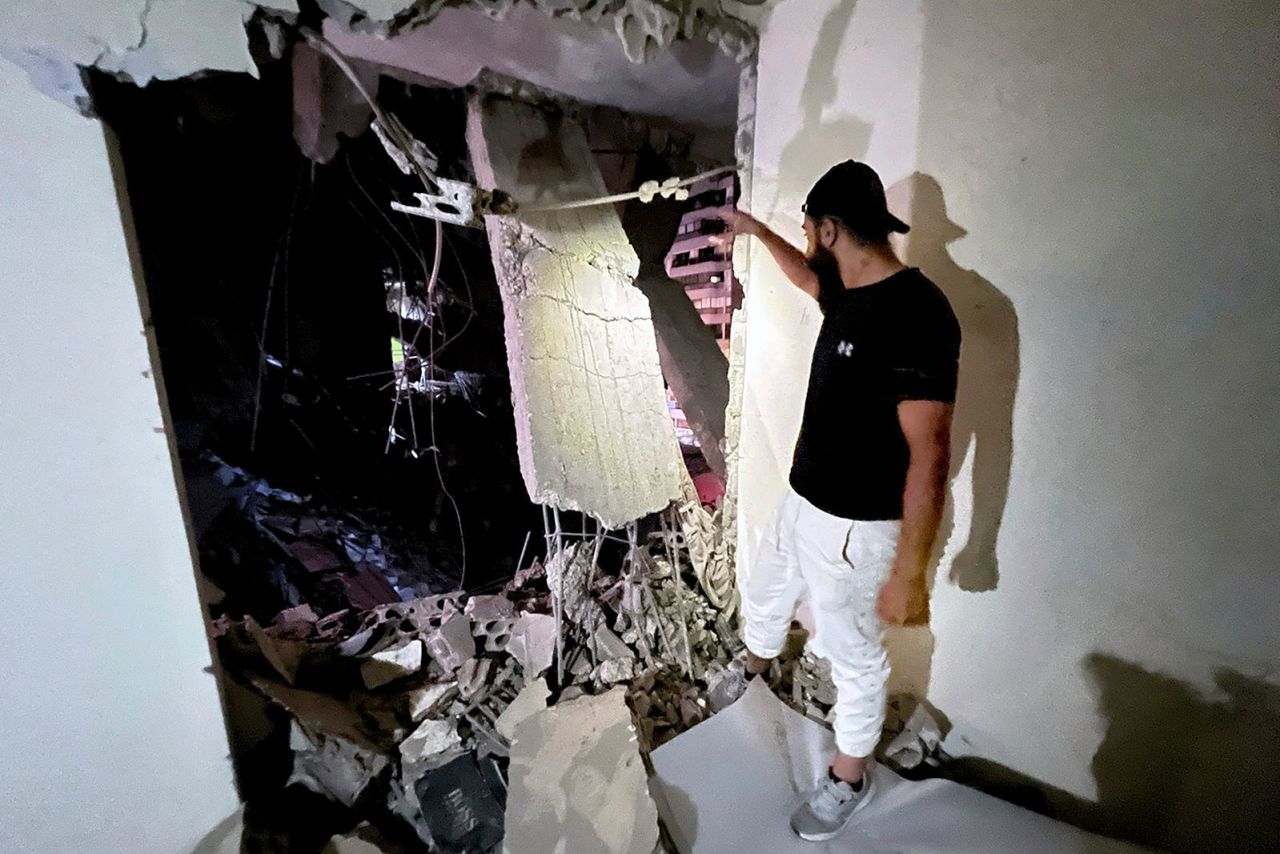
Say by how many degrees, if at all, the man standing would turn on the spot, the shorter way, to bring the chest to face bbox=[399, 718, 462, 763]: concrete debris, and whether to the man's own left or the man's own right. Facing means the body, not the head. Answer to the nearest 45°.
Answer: approximately 45° to the man's own right

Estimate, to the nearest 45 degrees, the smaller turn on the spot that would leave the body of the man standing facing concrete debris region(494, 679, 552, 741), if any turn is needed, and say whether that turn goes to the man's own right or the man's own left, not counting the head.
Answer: approximately 45° to the man's own right

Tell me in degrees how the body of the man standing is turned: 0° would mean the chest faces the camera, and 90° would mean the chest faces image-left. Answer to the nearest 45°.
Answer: approximately 45°

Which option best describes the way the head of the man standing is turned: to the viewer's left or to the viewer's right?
to the viewer's left
